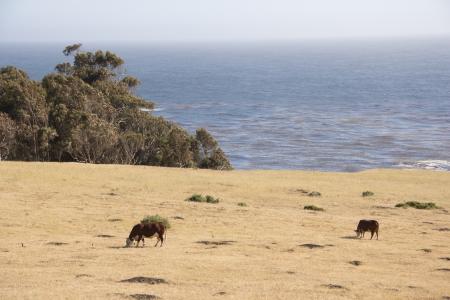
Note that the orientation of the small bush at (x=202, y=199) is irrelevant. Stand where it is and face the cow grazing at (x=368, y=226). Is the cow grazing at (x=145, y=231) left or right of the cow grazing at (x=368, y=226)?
right

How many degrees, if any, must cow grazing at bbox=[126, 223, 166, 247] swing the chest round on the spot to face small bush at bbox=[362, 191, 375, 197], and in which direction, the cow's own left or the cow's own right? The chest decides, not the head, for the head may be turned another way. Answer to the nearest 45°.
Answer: approximately 135° to the cow's own right

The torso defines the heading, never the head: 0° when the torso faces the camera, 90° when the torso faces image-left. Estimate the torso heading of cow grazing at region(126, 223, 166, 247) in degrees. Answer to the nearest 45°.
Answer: approximately 90°

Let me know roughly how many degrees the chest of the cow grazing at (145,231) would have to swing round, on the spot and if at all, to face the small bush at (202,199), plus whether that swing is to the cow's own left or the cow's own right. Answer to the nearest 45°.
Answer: approximately 90° to the cow's own right

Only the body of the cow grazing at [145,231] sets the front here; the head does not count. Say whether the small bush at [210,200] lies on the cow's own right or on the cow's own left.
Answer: on the cow's own right

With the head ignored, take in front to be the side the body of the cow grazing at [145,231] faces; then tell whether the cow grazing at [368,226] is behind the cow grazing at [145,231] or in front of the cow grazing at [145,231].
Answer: behind

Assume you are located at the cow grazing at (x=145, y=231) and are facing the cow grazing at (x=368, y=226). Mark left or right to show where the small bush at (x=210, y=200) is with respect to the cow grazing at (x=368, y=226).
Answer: left

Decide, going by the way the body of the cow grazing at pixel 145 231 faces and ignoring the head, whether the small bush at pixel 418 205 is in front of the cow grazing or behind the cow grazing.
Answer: behind
